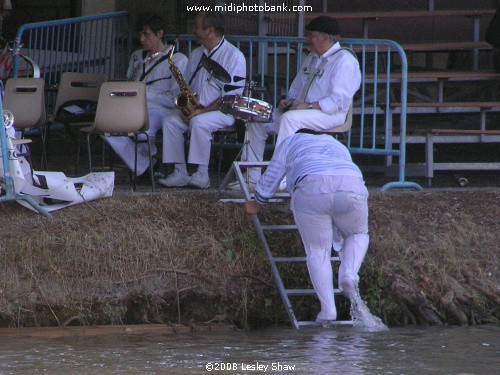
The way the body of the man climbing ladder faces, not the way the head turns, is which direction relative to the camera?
away from the camera

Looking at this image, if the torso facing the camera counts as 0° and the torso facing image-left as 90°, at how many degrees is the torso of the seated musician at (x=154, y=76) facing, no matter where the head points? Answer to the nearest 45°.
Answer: approximately 45°

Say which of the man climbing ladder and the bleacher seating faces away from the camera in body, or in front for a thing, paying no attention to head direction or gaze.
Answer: the man climbing ladder

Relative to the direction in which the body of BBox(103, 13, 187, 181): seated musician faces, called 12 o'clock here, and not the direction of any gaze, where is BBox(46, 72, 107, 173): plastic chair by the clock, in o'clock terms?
The plastic chair is roughly at 2 o'clock from the seated musician.

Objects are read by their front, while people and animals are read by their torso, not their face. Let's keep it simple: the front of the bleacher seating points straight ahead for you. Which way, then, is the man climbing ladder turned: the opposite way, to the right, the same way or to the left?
the opposite way

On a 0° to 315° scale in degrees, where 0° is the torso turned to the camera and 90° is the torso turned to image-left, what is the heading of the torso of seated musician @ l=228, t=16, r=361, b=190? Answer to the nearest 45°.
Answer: approximately 45°
